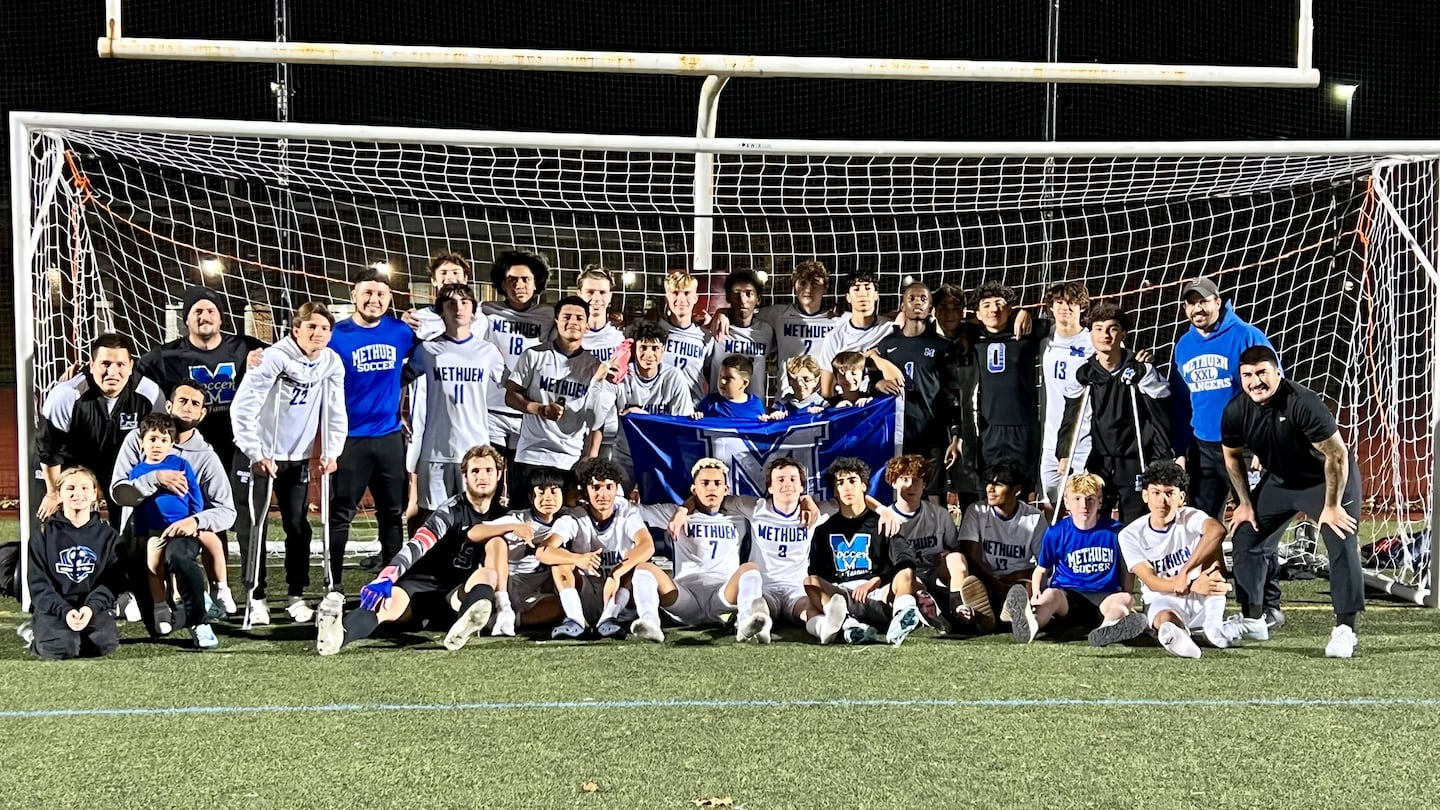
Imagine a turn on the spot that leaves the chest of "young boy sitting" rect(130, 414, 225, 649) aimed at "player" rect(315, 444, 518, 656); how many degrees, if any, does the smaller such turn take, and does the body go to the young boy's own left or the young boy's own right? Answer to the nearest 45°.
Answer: approximately 45° to the young boy's own left

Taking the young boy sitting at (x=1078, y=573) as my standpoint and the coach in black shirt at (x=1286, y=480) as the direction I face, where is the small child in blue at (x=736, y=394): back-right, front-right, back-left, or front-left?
back-left

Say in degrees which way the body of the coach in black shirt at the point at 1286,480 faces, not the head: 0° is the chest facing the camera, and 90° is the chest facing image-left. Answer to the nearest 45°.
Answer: approximately 45°

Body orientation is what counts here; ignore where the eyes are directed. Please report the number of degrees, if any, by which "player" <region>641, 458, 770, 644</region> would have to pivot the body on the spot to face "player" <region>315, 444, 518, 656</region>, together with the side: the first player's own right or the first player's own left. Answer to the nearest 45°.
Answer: approximately 90° to the first player's own right

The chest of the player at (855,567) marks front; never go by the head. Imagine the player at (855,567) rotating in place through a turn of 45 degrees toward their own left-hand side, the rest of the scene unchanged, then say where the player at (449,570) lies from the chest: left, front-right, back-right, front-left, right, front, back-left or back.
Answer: back-right

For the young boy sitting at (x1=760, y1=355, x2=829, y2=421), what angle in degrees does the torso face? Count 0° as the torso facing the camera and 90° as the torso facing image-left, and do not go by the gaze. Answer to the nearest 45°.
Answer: approximately 0°

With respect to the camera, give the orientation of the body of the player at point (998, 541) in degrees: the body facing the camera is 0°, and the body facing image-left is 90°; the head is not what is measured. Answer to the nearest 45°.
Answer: approximately 0°

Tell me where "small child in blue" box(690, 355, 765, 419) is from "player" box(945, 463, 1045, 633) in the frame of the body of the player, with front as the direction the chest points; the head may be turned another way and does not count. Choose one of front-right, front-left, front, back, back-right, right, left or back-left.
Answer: right
